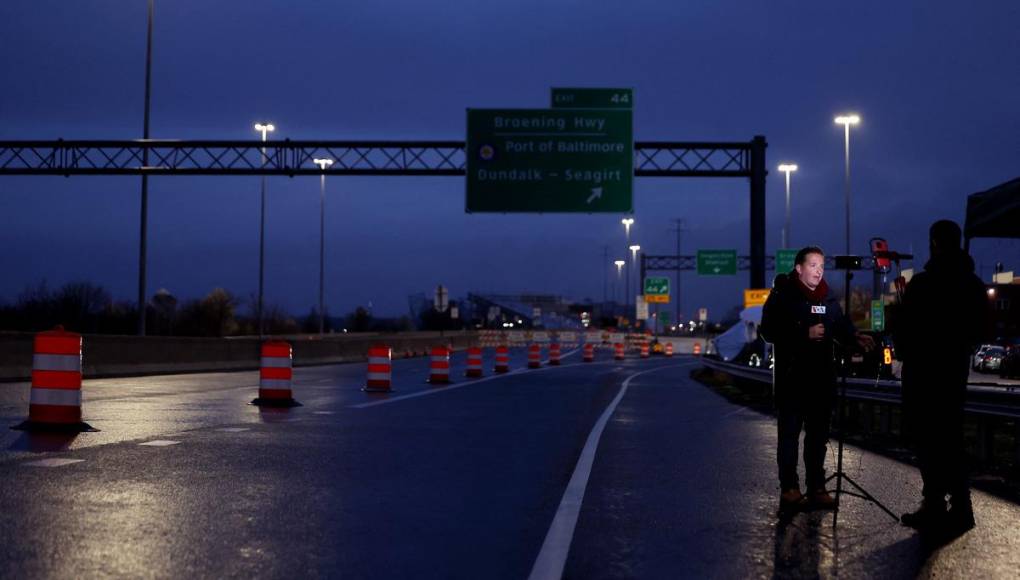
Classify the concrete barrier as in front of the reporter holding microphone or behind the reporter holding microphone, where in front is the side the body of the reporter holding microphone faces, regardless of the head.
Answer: behind

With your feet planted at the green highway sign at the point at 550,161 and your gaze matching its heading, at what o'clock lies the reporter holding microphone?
The reporter holding microphone is roughly at 12 o'clock from the green highway sign.

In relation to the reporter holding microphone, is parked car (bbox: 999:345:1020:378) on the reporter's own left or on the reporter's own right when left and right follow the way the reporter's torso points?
on the reporter's own left

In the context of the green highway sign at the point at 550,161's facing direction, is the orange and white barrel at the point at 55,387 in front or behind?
in front

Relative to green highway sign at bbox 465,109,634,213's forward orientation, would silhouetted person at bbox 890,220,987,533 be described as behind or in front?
in front

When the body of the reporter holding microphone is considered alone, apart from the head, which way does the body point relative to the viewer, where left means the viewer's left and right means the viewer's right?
facing the viewer and to the right of the viewer

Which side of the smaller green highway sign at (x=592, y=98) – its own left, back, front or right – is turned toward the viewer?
front

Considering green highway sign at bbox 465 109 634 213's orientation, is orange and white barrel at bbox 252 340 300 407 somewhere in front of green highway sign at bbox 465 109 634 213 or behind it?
in front

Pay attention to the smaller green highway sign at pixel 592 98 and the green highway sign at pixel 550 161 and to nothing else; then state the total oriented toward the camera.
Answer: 2

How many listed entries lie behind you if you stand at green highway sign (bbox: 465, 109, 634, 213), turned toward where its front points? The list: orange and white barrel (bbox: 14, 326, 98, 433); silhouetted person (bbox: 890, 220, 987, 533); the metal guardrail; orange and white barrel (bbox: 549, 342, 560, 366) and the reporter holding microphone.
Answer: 1

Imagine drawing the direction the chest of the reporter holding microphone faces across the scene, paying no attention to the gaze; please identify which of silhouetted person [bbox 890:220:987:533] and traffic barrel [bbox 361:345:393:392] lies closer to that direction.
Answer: the silhouetted person

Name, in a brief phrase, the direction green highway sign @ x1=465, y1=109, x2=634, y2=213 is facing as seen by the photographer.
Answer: facing the viewer

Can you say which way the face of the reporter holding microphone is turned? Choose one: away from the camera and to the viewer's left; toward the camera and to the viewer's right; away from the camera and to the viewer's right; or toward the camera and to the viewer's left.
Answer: toward the camera and to the viewer's right
